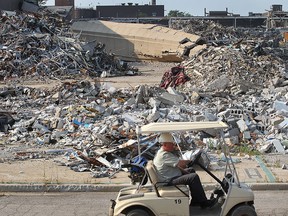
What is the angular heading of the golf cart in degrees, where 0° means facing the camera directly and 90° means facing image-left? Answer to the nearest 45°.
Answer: approximately 270°

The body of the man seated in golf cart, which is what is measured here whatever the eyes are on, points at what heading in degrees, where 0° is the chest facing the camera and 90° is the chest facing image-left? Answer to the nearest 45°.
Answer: approximately 270°
